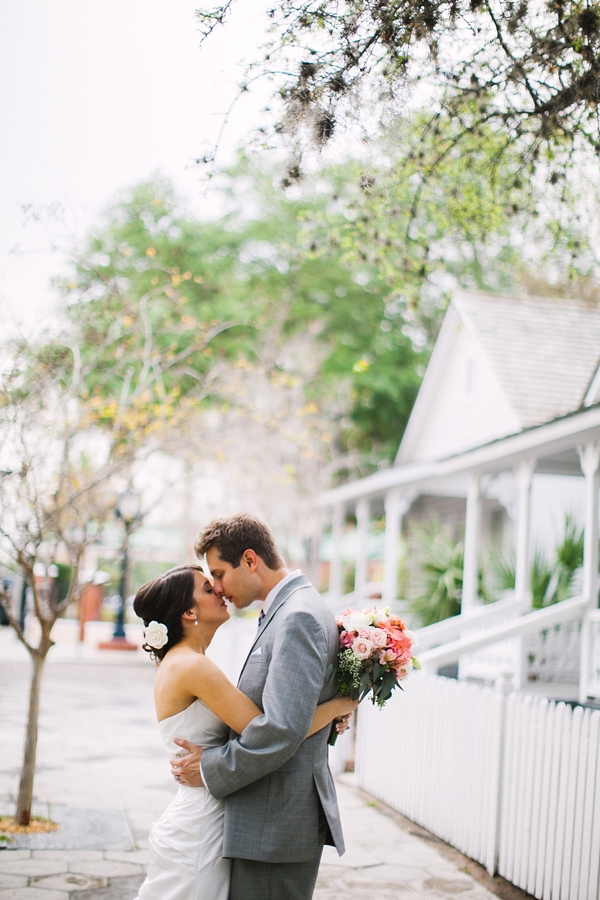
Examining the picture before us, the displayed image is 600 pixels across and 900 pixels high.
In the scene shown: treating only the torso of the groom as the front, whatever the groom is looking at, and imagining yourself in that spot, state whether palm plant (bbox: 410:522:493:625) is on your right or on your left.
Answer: on your right

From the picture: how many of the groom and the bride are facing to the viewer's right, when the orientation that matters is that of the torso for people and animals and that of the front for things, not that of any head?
1

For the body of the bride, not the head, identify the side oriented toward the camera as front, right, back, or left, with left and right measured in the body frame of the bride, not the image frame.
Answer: right

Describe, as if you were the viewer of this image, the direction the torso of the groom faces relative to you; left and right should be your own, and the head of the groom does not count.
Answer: facing to the left of the viewer

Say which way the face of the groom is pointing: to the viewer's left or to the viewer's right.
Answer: to the viewer's left

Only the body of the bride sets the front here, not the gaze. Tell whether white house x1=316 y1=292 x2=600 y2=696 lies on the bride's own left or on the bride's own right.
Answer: on the bride's own left

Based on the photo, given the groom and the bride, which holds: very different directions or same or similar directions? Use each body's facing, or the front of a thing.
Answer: very different directions

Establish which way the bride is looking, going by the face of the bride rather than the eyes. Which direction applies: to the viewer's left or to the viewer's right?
to the viewer's right
